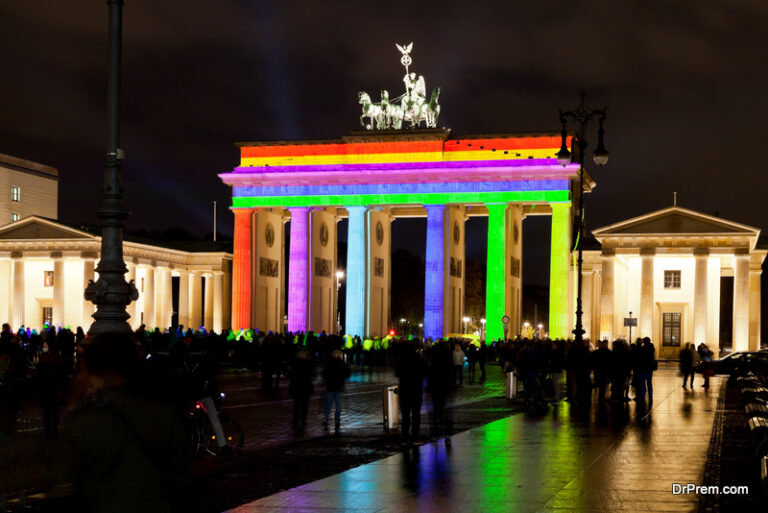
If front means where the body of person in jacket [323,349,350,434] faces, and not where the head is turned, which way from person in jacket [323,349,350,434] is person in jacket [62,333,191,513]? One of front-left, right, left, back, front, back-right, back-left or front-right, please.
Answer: back

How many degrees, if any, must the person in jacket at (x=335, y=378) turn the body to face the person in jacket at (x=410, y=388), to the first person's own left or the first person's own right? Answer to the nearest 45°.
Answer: approximately 135° to the first person's own right

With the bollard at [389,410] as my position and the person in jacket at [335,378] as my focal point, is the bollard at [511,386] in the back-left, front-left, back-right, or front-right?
back-right

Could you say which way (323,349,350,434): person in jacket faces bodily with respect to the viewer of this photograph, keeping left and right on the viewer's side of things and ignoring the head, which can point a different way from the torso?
facing away from the viewer

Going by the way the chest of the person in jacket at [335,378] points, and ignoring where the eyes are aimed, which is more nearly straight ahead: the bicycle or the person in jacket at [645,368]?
the person in jacket

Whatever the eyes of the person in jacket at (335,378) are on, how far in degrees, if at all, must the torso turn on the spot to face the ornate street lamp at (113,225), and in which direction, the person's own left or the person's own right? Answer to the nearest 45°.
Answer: approximately 135° to the person's own left

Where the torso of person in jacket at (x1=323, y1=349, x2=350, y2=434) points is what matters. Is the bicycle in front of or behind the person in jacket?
behind

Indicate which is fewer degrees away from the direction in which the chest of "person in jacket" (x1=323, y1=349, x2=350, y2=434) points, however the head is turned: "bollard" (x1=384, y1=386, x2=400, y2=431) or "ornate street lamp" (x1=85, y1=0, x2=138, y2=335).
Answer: the bollard
